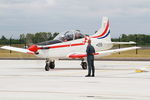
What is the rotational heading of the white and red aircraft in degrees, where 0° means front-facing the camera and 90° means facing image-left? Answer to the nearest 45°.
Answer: approximately 45°
